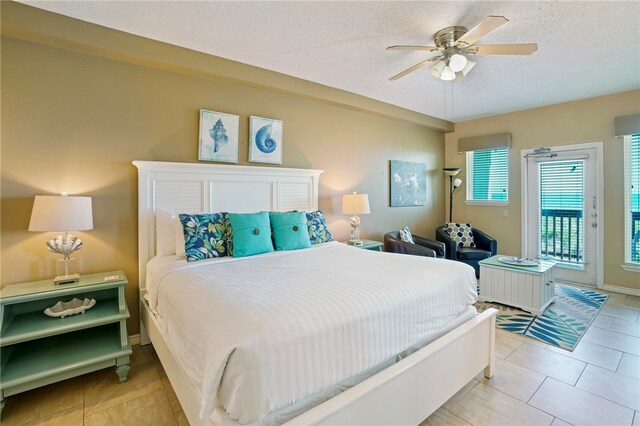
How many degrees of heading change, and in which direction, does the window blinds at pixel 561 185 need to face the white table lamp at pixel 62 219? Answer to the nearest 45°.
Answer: approximately 45° to its right

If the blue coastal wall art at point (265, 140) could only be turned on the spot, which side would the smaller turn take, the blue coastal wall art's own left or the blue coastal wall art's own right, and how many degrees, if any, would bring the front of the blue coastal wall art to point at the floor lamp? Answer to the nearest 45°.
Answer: approximately 90° to the blue coastal wall art's own left

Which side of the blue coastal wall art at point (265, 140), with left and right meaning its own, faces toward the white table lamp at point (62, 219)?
right

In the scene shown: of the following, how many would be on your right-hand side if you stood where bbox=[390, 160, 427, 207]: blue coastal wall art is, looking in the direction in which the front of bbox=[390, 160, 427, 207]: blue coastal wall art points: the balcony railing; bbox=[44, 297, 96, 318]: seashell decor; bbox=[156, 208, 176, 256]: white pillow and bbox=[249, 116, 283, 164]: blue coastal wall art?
3

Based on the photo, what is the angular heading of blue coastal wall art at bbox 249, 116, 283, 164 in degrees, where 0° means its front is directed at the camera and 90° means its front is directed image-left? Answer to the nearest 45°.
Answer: approximately 315°

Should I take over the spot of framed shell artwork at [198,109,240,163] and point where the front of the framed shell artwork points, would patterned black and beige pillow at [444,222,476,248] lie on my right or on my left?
on my left

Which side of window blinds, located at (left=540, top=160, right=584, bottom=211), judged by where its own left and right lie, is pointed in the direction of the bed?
front

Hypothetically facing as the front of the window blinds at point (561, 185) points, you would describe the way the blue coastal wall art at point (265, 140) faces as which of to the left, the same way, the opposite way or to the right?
to the left

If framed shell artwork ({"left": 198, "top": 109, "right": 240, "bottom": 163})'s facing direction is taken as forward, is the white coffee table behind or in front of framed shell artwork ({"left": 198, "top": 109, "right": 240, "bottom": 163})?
in front

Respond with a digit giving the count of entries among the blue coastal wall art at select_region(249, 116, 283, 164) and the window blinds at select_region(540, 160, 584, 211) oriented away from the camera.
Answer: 0

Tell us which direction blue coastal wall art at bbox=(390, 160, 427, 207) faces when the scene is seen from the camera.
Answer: facing the viewer and to the right of the viewer
